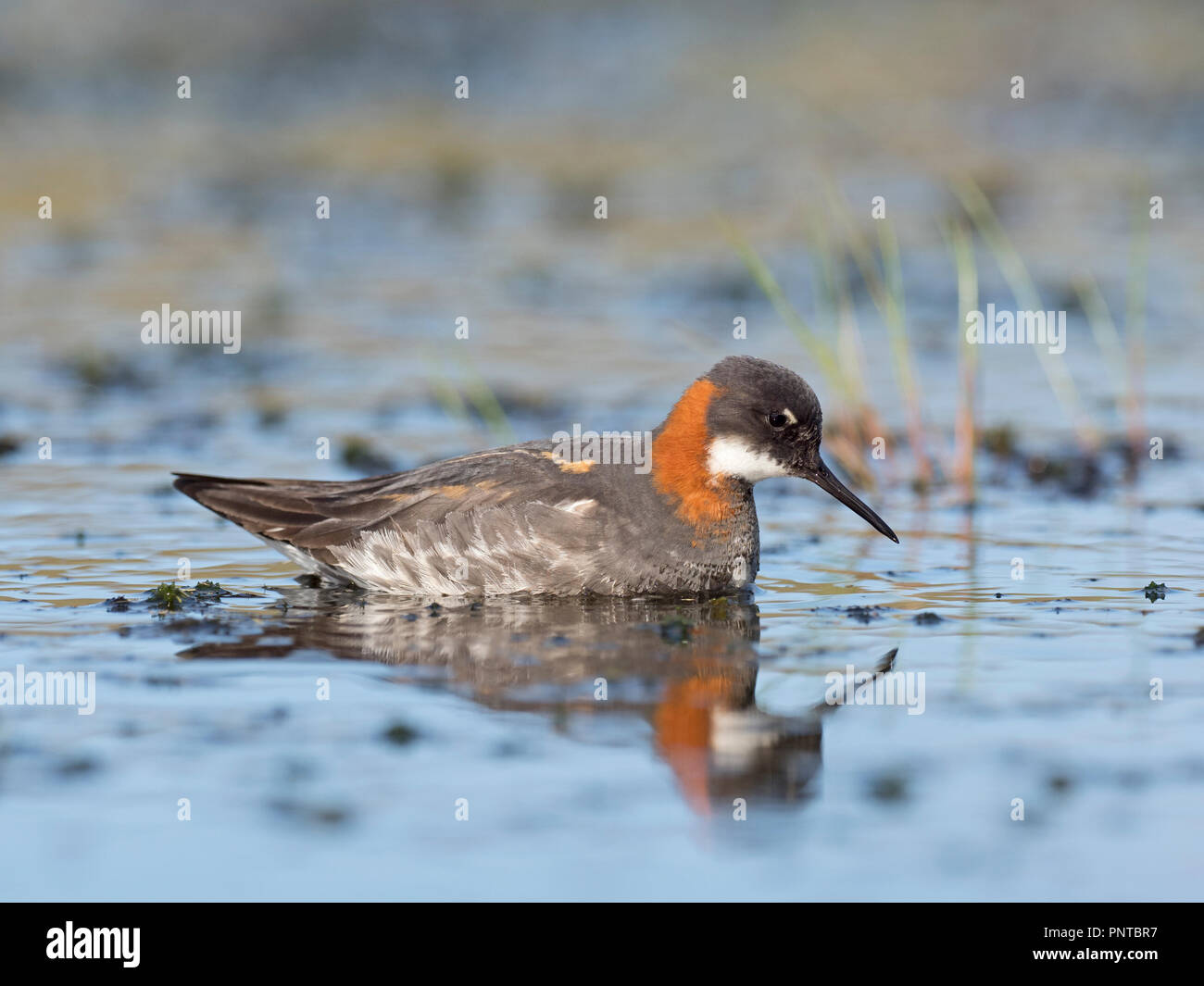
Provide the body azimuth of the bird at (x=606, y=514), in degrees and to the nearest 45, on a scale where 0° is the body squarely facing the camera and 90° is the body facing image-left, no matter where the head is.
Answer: approximately 270°

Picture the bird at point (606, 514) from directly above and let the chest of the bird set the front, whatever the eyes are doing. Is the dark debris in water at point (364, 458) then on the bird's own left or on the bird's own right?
on the bird's own left

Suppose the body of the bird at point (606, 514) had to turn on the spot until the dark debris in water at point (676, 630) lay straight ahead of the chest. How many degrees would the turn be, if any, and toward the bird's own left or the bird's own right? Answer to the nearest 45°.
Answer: approximately 90° to the bird's own right

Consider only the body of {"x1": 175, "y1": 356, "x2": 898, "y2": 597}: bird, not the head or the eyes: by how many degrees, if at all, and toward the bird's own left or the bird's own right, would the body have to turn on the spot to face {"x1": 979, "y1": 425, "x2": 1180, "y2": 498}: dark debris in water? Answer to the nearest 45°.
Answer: approximately 45° to the bird's own left

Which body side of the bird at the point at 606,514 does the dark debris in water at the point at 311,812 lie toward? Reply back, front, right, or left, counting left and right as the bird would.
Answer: right

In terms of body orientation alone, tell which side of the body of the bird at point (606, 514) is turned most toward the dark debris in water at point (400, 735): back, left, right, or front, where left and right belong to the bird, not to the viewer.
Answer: right

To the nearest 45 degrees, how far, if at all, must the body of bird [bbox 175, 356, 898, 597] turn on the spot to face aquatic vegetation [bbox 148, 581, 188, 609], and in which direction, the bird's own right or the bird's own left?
approximately 180°
